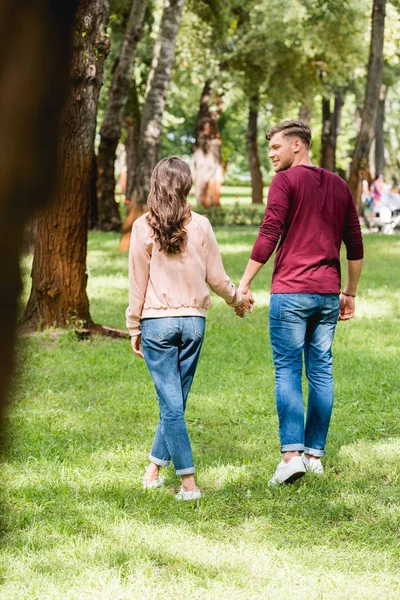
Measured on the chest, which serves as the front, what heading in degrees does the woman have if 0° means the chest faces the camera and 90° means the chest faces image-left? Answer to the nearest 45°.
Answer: approximately 180°

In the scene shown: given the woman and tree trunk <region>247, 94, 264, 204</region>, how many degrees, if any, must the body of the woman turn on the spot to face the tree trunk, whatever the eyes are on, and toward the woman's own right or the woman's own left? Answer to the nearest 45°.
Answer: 0° — they already face it

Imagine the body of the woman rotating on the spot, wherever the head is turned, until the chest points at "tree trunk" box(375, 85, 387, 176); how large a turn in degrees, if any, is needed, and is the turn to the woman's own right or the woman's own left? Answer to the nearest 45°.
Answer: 0° — they already face it

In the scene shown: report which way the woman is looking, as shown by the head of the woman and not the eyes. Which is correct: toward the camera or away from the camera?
away from the camera

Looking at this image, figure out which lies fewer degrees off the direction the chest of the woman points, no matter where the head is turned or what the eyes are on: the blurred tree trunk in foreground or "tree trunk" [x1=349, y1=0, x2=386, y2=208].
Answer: the tree trunk

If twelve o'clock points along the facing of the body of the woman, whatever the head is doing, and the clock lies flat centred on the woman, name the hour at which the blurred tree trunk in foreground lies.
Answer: The blurred tree trunk in foreground is roughly at 6 o'clock from the woman.
